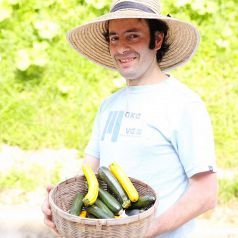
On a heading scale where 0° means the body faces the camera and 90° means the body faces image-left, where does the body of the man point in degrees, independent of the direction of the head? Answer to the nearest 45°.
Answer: approximately 45°
